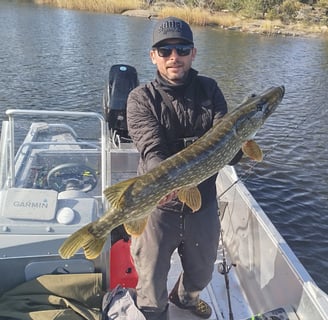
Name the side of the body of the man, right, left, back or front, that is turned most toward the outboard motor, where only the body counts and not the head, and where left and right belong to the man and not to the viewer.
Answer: back

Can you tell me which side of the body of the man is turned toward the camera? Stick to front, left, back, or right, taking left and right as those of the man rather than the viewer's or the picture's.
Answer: front

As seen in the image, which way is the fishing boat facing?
toward the camera

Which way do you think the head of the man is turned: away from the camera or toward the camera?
toward the camera
